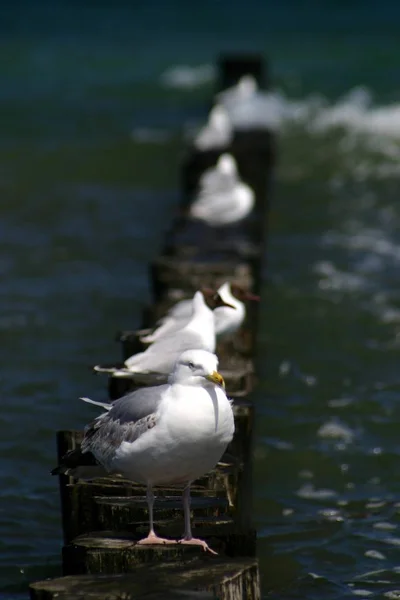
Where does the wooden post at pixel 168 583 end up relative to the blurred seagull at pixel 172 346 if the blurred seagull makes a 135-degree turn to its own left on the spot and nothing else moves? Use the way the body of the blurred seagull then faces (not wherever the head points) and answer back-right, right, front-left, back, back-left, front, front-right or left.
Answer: back-left

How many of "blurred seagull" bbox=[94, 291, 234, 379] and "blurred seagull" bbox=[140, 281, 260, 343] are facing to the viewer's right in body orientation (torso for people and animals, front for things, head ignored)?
2

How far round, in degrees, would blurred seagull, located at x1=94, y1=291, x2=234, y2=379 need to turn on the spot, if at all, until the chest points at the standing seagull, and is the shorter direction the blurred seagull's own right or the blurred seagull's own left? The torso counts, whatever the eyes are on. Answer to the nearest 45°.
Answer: approximately 90° to the blurred seagull's own right

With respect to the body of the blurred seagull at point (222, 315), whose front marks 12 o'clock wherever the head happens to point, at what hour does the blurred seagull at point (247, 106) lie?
the blurred seagull at point (247, 106) is roughly at 9 o'clock from the blurred seagull at point (222, 315).

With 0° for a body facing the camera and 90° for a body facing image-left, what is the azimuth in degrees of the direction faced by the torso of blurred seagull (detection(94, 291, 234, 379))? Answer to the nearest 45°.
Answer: approximately 270°

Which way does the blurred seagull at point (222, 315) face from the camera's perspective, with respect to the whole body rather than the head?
to the viewer's right

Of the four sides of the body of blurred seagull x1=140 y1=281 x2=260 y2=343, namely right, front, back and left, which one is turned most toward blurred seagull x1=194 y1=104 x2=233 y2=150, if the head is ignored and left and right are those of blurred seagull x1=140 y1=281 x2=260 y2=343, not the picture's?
left

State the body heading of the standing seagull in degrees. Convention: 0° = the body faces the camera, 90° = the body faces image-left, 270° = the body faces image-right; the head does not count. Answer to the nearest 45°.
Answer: approximately 315°

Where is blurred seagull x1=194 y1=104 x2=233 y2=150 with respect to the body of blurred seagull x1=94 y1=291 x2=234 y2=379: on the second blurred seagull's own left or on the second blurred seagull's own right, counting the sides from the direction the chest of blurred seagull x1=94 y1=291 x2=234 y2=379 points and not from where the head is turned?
on the second blurred seagull's own left
